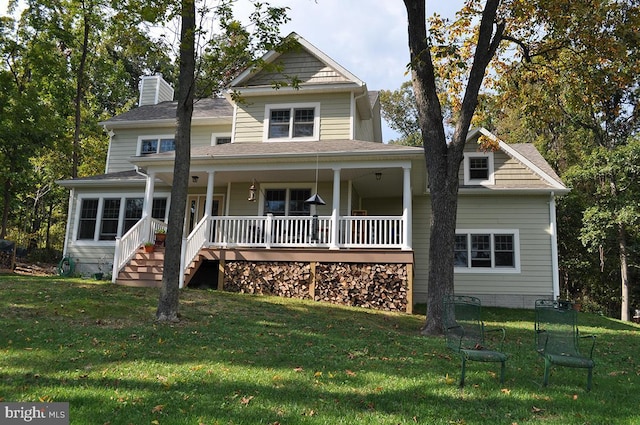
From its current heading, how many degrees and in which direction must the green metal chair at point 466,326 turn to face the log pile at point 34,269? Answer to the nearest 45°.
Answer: approximately 135° to its right

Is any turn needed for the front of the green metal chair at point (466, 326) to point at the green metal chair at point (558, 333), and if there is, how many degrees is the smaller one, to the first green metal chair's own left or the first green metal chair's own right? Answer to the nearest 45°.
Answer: approximately 45° to the first green metal chair's own left

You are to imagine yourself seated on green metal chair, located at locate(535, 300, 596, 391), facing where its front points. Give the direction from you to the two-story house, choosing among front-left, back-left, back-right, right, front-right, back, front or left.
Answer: back

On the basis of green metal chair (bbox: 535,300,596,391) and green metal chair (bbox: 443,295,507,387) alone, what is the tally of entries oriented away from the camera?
0

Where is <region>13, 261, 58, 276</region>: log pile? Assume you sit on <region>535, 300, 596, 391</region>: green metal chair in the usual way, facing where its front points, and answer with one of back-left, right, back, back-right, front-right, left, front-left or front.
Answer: back-right

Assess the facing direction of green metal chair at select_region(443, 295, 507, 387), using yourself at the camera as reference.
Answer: facing the viewer and to the right of the viewer

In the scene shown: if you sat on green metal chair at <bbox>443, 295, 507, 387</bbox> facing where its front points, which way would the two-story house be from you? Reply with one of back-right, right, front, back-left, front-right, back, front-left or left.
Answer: back

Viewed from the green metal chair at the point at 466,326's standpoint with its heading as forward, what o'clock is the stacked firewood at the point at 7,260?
The stacked firewood is roughly at 5 o'clock from the green metal chair.
